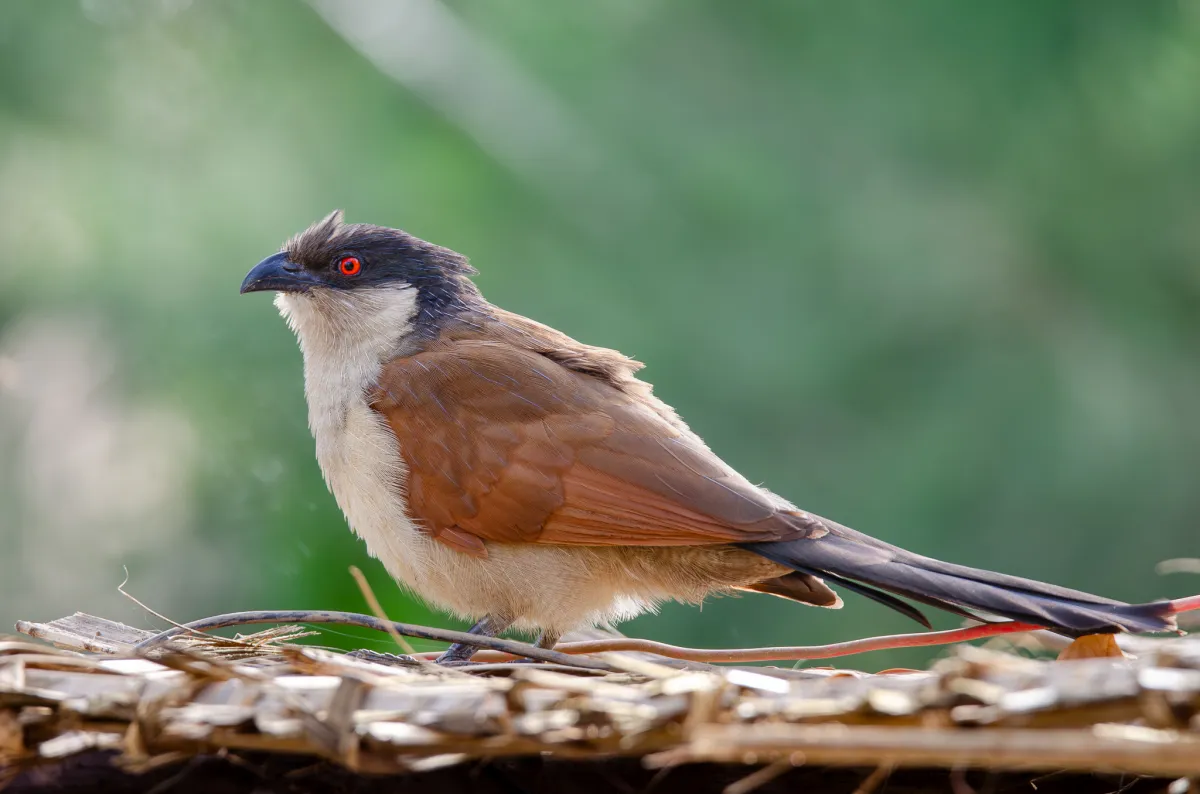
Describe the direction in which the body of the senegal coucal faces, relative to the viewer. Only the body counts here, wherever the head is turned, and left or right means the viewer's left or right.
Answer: facing to the left of the viewer
